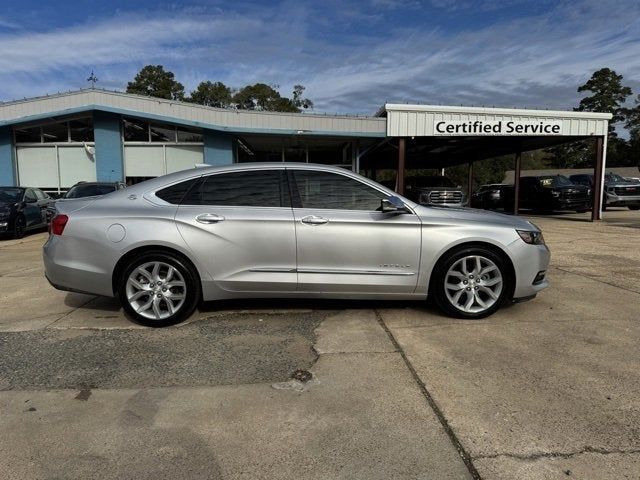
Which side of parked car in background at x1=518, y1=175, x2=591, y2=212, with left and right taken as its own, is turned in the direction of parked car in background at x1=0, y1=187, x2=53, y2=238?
right

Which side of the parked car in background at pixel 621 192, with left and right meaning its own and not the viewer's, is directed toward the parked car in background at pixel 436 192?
right

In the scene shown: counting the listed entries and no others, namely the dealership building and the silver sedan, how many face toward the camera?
1

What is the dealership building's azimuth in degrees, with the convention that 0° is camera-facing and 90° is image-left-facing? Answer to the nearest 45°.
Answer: approximately 0°

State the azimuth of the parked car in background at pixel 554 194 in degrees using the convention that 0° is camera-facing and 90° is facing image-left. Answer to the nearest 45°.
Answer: approximately 315°

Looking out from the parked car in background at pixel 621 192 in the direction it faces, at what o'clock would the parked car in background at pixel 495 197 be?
the parked car in background at pixel 495 197 is roughly at 4 o'clock from the parked car in background at pixel 621 192.

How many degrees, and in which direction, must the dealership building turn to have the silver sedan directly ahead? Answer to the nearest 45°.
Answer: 0° — it already faces it

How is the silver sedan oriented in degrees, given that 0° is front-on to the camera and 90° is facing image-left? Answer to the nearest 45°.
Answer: approximately 270°
